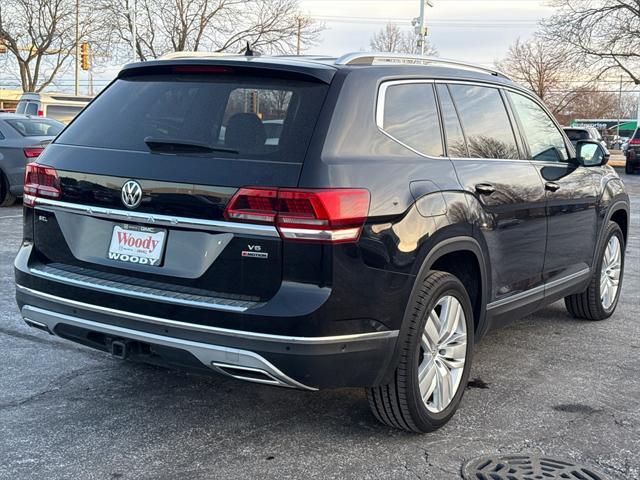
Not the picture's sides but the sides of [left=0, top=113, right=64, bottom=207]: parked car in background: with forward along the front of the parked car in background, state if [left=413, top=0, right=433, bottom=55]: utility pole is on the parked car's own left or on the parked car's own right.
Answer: on the parked car's own right

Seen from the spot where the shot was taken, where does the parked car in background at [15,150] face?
facing away from the viewer and to the left of the viewer

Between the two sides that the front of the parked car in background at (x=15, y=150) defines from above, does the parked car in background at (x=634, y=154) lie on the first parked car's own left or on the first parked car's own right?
on the first parked car's own right

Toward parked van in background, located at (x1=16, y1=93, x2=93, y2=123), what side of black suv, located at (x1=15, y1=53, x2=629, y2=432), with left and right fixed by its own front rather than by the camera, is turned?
left

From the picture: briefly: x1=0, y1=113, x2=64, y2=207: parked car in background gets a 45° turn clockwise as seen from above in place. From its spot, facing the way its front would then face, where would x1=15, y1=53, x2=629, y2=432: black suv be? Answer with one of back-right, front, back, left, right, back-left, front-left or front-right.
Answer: back

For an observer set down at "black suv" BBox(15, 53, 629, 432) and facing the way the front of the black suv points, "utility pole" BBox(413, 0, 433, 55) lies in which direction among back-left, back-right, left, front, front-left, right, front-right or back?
front-left

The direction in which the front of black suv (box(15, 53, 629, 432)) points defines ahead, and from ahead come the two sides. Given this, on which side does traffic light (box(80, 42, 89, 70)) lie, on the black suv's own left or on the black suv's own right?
on the black suv's own left

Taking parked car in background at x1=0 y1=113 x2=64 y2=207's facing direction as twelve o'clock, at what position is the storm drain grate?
The storm drain grate is roughly at 7 o'clock from the parked car in background.

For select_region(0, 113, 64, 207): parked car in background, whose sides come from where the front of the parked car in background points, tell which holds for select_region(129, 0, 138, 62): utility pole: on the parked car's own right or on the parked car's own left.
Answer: on the parked car's own right

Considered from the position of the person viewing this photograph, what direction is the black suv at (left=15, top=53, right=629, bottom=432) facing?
facing away from the viewer and to the right of the viewer

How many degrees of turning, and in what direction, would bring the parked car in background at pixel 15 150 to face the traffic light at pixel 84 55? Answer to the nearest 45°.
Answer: approximately 45° to its right

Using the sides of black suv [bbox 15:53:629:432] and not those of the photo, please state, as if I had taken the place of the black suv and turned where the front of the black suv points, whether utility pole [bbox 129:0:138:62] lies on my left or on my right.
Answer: on my left
